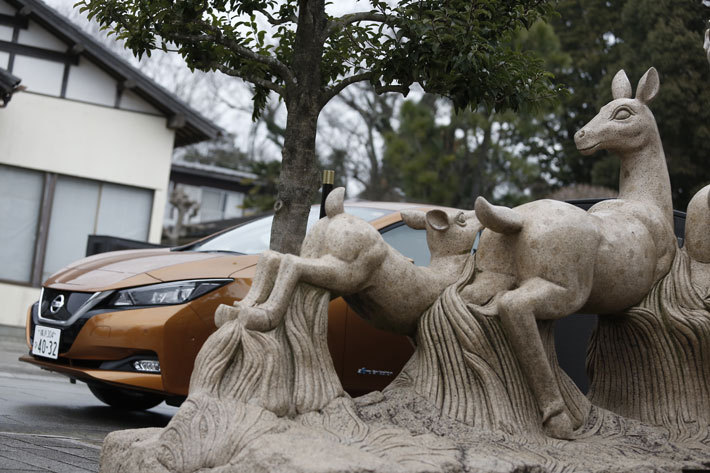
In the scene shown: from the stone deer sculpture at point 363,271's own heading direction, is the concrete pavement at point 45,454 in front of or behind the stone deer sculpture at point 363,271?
behind

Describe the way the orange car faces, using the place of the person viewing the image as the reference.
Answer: facing the viewer and to the left of the viewer

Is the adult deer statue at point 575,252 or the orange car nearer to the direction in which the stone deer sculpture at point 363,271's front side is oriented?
the adult deer statue

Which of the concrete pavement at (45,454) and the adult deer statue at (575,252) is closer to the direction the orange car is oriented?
the concrete pavement

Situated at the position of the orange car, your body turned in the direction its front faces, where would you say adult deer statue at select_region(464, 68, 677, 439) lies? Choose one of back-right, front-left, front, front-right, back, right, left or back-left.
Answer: left

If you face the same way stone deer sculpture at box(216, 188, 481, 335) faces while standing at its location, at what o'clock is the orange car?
The orange car is roughly at 8 o'clock from the stone deer sculpture.

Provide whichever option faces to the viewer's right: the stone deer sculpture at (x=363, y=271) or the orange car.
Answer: the stone deer sculpture

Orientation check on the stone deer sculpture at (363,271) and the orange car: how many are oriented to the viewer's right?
1

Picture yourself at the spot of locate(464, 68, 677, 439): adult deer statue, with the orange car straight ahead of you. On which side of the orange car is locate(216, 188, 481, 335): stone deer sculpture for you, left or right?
left

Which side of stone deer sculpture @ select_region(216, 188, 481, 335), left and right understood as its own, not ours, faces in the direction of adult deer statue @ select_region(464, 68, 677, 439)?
front

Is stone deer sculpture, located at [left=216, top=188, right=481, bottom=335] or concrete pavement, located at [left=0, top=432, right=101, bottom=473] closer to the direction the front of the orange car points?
the concrete pavement

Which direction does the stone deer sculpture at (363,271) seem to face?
to the viewer's right

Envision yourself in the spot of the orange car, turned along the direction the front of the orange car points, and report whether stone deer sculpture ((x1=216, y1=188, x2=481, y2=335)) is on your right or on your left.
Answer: on your left
